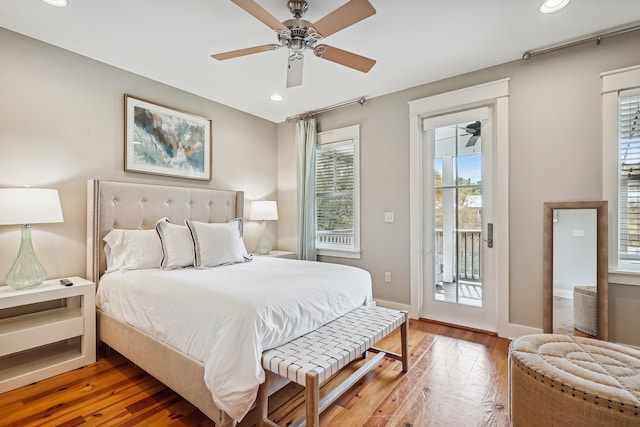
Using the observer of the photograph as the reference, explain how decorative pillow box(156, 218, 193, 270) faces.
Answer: facing the viewer and to the right of the viewer

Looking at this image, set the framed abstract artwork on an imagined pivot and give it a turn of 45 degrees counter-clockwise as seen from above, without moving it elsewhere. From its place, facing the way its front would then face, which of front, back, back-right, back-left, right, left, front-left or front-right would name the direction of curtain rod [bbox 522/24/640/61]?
front-right

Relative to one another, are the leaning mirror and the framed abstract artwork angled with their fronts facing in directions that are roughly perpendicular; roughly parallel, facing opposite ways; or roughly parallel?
roughly perpendicular

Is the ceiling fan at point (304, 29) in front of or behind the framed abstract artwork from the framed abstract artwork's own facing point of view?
in front

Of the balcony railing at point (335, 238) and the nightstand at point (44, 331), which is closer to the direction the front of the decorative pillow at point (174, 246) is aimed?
the balcony railing

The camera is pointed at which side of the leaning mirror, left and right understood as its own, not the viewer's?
front

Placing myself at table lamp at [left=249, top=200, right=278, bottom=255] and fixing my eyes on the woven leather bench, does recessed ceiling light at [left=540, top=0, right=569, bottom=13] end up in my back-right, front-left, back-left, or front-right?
front-left

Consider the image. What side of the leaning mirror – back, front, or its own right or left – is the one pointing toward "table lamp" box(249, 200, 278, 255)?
right

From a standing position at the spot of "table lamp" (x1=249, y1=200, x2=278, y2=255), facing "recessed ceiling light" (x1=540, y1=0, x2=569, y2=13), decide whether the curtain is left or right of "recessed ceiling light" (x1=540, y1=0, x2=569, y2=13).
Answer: left

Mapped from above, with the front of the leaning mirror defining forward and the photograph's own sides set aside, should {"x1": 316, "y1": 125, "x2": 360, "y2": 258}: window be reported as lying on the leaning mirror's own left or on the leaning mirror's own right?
on the leaning mirror's own right

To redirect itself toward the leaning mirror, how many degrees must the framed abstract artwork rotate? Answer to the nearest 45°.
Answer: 0° — it already faces it

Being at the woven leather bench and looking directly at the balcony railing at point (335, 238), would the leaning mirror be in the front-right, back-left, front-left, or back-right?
front-right

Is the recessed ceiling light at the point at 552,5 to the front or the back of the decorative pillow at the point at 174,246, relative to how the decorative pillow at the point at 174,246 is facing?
to the front

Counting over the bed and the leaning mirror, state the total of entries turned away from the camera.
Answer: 0

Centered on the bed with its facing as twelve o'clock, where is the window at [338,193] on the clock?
The window is roughly at 9 o'clock from the bed.
